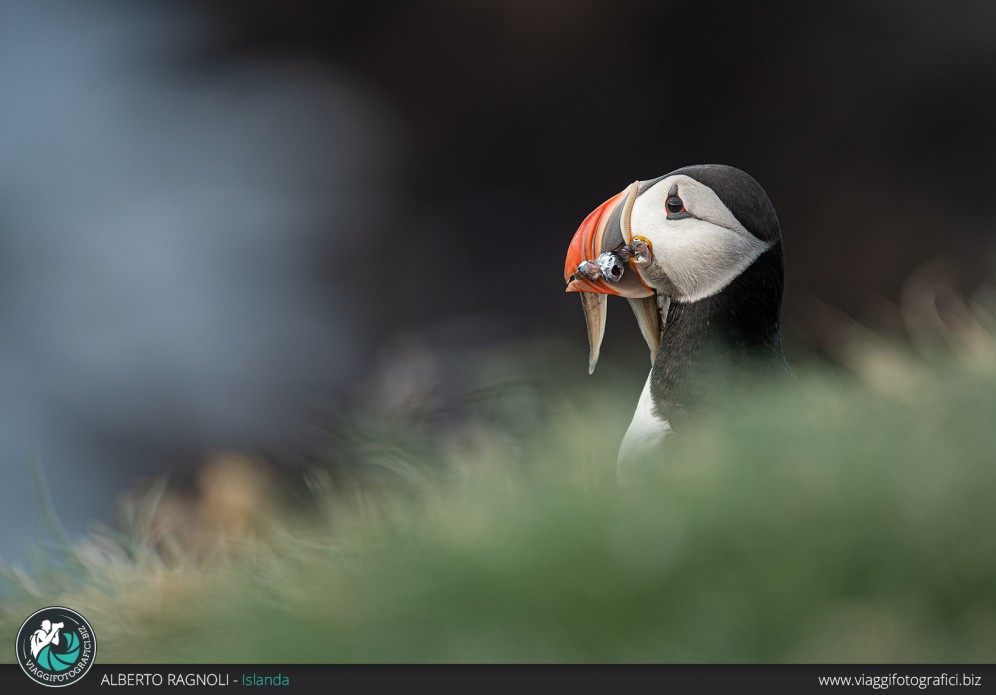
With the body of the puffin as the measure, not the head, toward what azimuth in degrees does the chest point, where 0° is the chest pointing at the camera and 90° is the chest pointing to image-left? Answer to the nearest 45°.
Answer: approximately 90°
